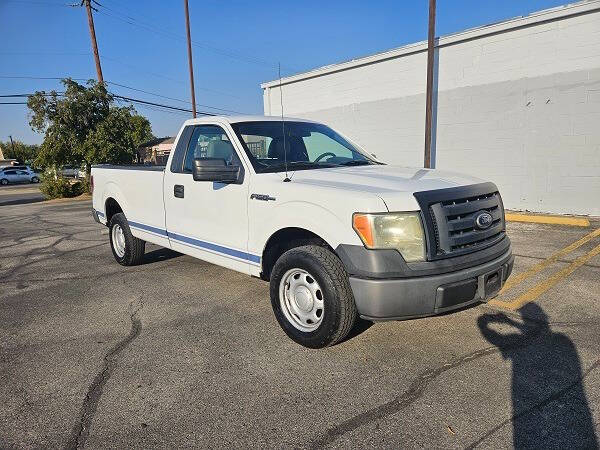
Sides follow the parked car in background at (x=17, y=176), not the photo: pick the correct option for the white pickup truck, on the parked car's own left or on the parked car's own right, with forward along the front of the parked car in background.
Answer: on the parked car's own right

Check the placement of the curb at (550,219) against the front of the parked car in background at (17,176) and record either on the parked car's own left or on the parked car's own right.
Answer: on the parked car's own right

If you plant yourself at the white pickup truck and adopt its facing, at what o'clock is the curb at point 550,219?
The curb is roughly at 9 o'clock from the white pickup truck.

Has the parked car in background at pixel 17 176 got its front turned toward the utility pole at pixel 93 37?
no

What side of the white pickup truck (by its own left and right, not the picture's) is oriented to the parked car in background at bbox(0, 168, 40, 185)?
back

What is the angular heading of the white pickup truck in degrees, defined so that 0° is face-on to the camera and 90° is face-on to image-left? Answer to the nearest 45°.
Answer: approximately 315°

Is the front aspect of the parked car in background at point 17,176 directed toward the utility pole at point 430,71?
no
